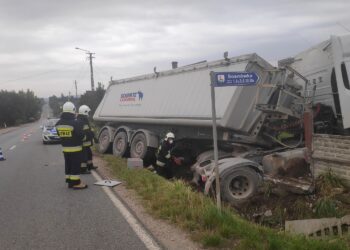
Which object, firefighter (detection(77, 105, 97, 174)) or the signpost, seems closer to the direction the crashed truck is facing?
the signpost

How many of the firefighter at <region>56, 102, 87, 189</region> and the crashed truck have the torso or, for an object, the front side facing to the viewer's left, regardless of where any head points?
0

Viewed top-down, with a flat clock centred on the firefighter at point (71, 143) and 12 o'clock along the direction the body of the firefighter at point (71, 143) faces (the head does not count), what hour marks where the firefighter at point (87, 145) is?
the firefighter at point (87, 145) is roughly at 11 o'clock from the firefighter at point (71, 143).

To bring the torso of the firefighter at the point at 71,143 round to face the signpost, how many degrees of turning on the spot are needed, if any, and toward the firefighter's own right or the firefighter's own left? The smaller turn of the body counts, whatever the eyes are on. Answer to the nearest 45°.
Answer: approximately 90° to the firefighter's own right

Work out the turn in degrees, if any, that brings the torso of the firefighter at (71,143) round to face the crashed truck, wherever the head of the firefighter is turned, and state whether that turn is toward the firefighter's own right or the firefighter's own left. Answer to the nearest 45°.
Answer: approximately 45° to the firefighter's own right

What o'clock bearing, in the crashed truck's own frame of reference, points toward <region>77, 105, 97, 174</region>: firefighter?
The firefighter is roughly at 5 o'clock from the crashed truck.

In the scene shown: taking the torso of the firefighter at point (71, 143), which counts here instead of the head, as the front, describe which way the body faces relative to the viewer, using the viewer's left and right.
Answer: facing away from the viewer and to the right of the viewer

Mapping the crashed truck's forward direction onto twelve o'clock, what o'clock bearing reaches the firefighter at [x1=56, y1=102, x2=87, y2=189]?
The firefighter is roughly at 4 o'clock from the crashed truck.

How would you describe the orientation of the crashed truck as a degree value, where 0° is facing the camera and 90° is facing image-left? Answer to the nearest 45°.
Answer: approximately 315°

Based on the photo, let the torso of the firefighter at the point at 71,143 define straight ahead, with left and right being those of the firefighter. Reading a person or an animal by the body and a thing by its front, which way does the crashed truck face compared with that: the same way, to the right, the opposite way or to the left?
to the right
